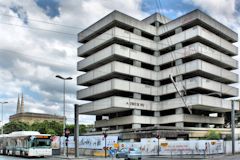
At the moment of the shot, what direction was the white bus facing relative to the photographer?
facing the viewer and to the right of the viewer

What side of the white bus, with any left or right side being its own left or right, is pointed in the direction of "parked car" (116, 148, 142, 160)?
front
